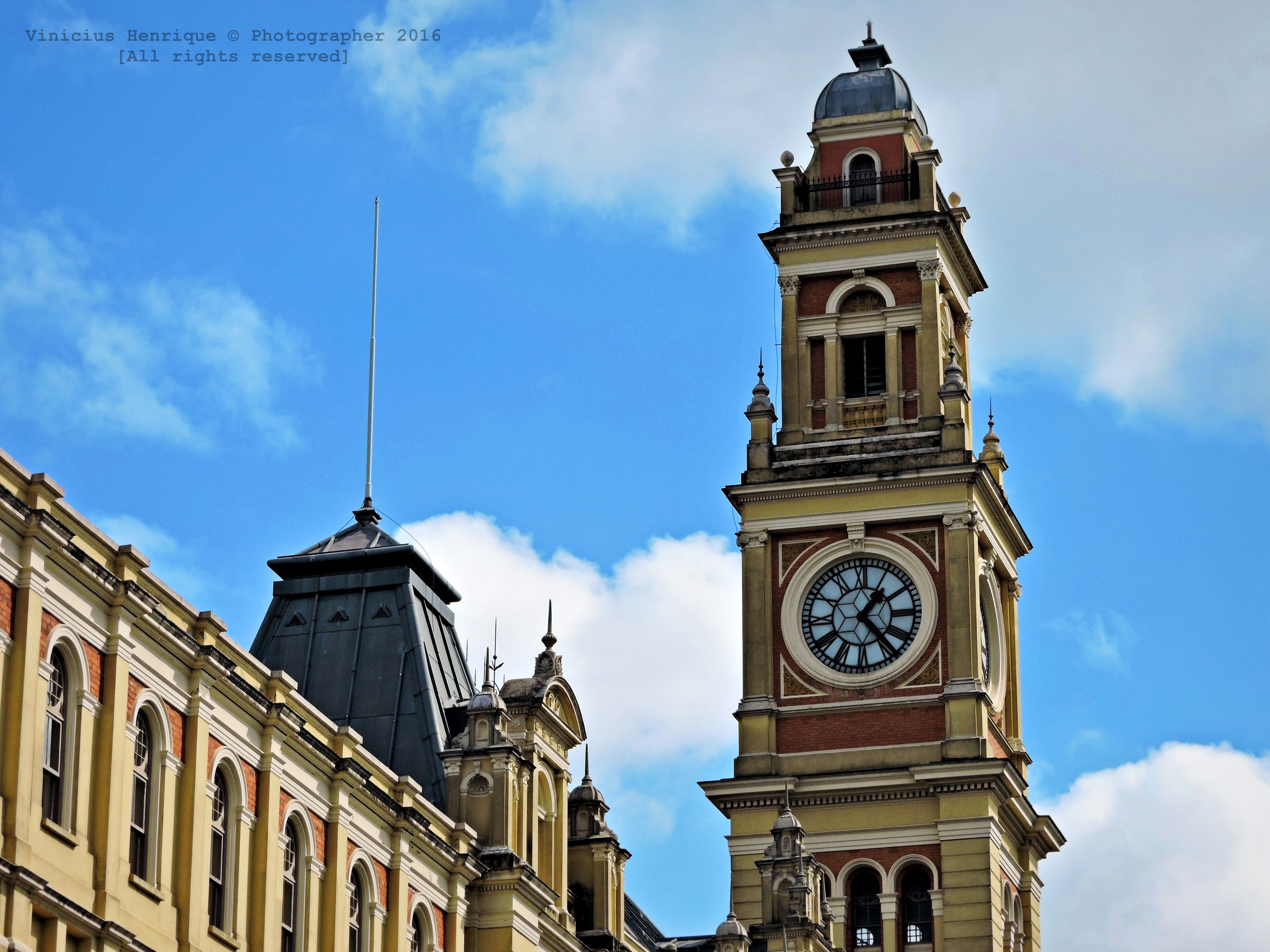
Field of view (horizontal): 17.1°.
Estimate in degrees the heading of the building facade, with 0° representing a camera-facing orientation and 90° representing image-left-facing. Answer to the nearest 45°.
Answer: approximately 315°
